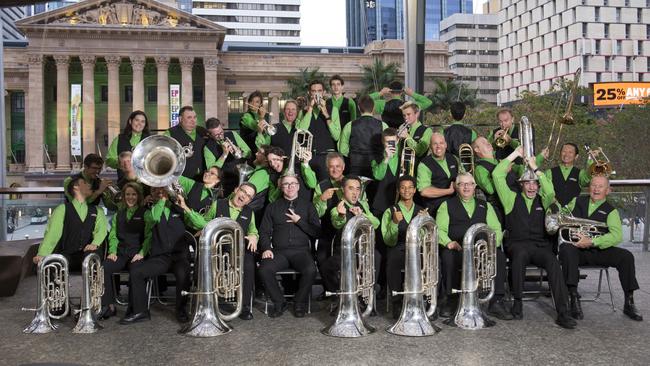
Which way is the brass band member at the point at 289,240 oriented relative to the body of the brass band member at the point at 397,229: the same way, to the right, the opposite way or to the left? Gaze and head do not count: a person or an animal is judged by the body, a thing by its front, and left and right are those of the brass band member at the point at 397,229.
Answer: the same way

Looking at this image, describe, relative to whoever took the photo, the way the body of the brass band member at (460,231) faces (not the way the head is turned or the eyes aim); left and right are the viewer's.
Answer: facing the viewer

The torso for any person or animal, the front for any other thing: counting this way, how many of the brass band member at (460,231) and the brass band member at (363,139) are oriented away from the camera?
1

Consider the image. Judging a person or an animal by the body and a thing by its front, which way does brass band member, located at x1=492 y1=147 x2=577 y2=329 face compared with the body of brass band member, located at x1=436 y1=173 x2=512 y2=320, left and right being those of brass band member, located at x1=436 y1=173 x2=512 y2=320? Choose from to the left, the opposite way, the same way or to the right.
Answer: the same way

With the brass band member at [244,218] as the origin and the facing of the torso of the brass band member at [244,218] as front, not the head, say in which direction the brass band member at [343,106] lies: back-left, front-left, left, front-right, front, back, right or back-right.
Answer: back-left

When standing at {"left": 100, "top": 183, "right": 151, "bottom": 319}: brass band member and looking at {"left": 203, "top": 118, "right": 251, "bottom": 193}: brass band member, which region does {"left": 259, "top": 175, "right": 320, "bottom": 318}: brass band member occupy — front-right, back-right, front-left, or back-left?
front-right

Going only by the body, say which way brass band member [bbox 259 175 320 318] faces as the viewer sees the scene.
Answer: toward the camera

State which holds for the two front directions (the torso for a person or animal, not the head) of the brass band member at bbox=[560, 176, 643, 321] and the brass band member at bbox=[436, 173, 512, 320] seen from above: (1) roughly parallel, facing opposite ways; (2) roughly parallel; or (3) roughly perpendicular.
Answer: roughly parallel

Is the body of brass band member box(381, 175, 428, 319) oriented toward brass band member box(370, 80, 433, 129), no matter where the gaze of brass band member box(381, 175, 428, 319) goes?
no

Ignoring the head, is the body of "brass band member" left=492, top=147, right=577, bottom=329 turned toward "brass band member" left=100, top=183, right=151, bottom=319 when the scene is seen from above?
no

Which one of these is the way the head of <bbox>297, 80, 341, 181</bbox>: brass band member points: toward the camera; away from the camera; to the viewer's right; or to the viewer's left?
toward the camera

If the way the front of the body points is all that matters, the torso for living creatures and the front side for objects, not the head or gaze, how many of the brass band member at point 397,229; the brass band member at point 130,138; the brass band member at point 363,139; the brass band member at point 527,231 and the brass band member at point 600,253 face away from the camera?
1

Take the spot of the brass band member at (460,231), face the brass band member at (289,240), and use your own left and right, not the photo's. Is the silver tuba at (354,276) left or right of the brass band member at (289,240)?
left

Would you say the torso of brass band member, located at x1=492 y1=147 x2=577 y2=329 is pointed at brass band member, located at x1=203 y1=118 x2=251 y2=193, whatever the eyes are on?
no
